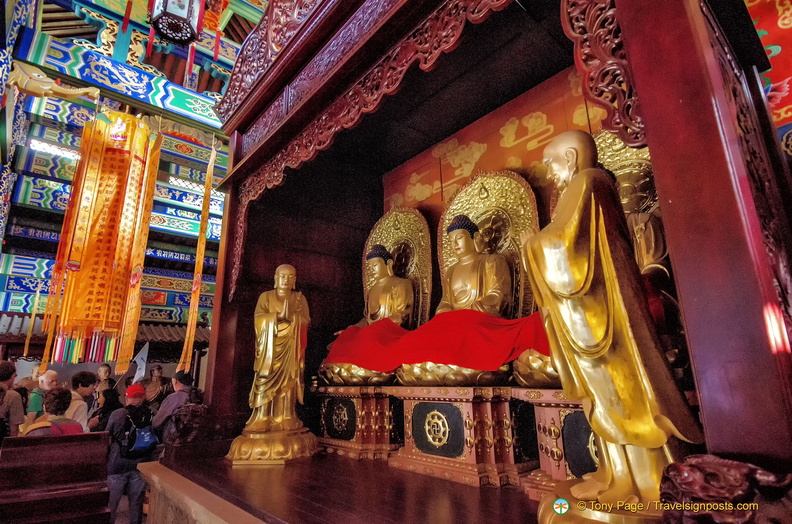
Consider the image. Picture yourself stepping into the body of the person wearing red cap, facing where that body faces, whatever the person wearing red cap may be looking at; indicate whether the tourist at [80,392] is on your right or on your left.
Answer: on your left

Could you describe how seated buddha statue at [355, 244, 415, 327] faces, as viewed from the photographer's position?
facing the viewer and to the left of the viewer

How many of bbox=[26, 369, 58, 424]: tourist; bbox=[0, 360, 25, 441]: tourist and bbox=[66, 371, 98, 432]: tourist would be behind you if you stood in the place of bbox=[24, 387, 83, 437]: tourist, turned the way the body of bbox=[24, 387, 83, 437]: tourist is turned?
0

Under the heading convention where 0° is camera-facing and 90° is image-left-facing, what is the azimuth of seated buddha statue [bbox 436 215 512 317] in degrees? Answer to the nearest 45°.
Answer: approximately 45°

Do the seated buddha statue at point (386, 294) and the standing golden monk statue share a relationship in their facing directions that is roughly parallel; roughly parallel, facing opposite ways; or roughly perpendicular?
roughly perpendicular

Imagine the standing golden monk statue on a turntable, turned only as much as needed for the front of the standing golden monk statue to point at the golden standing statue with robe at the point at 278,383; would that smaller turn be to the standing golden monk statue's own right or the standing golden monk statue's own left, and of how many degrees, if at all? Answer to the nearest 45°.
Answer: approximately 45° to the standing golden monk statue's own right

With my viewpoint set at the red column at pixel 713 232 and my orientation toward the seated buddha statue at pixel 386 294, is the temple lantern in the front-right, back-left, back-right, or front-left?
front-left

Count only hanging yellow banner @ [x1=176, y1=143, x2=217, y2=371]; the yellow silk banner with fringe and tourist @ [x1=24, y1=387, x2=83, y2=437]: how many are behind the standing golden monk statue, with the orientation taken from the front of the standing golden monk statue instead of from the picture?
0

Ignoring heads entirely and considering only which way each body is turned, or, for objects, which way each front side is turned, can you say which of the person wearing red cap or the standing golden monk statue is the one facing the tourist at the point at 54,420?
the standing golden monk statue

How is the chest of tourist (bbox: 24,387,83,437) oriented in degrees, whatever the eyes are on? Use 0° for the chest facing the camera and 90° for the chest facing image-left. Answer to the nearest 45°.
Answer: approximately 180°

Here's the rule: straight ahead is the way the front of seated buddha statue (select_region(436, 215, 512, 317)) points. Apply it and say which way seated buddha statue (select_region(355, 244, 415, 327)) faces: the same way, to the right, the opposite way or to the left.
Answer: the same way

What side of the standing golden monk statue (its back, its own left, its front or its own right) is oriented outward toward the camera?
left
